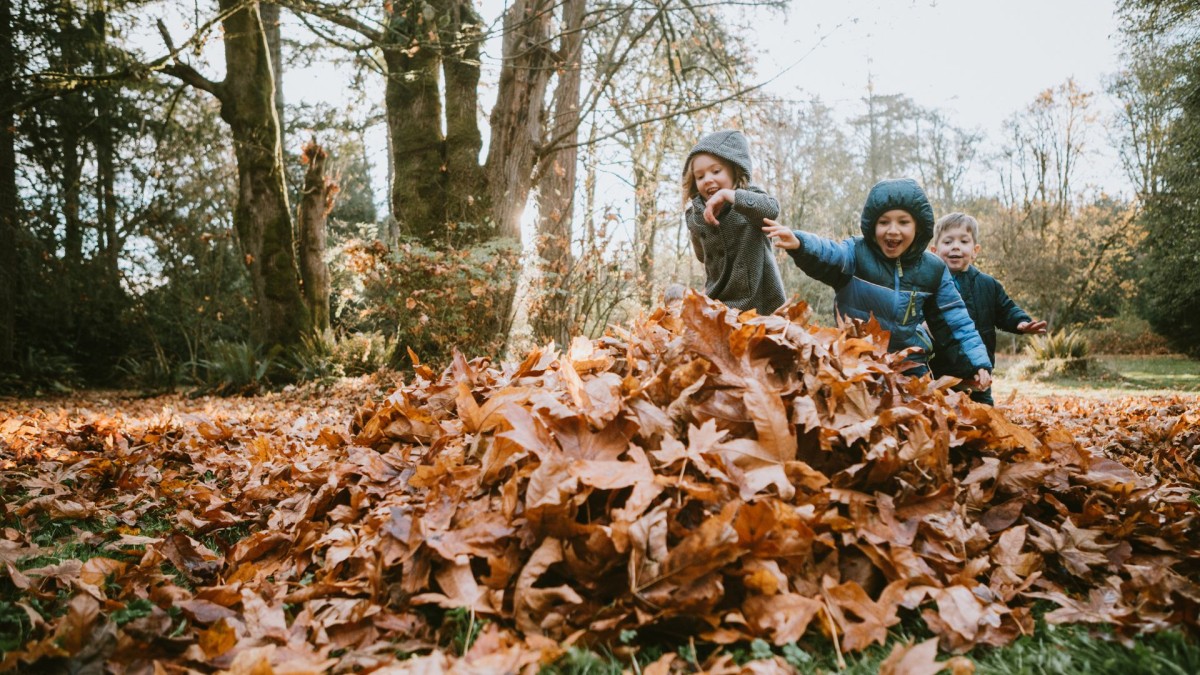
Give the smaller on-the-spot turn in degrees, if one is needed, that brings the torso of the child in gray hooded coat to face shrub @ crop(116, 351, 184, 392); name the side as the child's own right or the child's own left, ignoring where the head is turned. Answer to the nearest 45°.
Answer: approximately 90° to the child's own right

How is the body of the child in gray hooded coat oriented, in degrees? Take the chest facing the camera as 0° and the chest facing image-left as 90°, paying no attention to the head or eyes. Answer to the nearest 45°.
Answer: approximately 45°

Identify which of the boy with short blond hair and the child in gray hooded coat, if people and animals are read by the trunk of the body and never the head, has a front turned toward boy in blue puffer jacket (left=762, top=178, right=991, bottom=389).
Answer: the boy with short blond hair

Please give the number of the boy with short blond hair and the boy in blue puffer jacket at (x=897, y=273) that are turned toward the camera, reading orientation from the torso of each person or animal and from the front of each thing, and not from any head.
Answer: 2

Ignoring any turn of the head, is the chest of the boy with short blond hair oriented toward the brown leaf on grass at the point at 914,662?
yes

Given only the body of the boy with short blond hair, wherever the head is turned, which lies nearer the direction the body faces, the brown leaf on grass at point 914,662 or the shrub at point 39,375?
the brown leaf on grass

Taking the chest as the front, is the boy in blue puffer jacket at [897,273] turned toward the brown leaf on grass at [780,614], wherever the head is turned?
yes

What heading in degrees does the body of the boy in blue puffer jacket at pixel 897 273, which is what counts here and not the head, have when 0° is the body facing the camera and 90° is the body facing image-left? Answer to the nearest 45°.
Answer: approximately 0°
